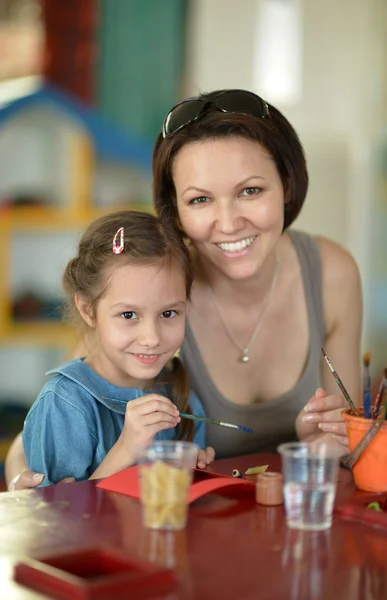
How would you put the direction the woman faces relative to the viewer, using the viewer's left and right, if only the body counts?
facing the viewer

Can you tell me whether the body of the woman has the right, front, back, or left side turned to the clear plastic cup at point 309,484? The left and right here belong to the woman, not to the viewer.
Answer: front

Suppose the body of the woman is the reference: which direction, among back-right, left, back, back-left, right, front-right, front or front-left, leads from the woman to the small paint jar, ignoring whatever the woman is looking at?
front

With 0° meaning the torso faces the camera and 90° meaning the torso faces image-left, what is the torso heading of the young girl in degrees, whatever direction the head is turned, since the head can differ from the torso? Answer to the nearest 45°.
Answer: approximately 315°

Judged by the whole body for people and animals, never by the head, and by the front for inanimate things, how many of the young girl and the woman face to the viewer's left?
0

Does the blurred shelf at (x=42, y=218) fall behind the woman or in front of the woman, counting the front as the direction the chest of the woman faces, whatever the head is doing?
behind

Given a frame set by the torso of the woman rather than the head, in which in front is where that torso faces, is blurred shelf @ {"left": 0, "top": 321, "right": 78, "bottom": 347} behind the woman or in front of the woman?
behind

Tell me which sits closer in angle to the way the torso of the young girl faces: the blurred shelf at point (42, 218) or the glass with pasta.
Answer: the glass with pasta

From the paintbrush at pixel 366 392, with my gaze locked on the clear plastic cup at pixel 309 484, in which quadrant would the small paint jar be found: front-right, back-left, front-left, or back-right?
front-right
